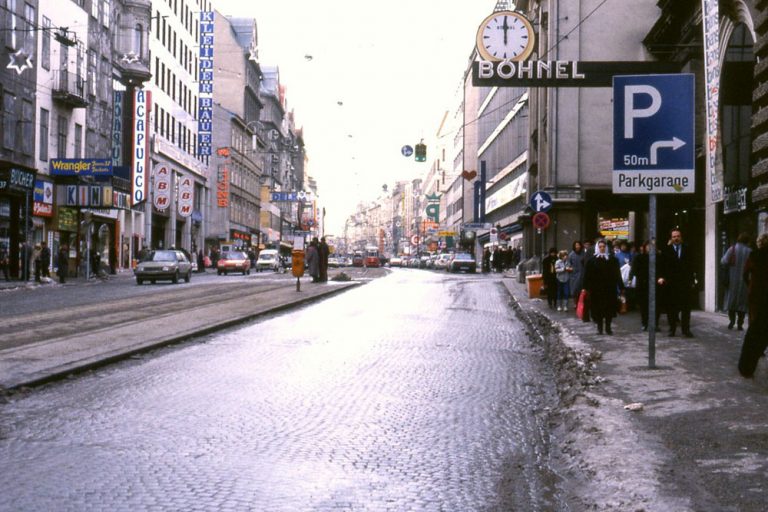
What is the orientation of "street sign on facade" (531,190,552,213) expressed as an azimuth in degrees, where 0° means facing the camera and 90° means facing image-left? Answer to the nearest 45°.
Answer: approximately 0°

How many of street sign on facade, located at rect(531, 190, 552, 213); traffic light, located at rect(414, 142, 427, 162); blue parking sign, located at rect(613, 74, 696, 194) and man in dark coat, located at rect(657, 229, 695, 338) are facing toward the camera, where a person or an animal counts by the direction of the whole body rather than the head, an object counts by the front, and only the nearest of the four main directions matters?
4

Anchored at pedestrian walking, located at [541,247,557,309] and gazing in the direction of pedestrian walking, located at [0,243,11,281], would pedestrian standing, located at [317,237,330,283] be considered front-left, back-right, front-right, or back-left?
front-right

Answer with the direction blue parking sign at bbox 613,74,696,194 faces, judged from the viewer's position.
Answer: facing the viewer

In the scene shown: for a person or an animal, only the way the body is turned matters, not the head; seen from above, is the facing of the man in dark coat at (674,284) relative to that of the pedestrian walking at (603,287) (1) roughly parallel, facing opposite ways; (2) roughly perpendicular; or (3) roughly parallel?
roughly parallel

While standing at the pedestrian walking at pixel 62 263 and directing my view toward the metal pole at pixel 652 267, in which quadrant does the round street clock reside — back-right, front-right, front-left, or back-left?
front-left

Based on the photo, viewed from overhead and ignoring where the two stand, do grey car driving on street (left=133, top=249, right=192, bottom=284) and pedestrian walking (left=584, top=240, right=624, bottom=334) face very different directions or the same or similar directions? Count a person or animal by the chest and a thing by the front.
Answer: same or similar directions
